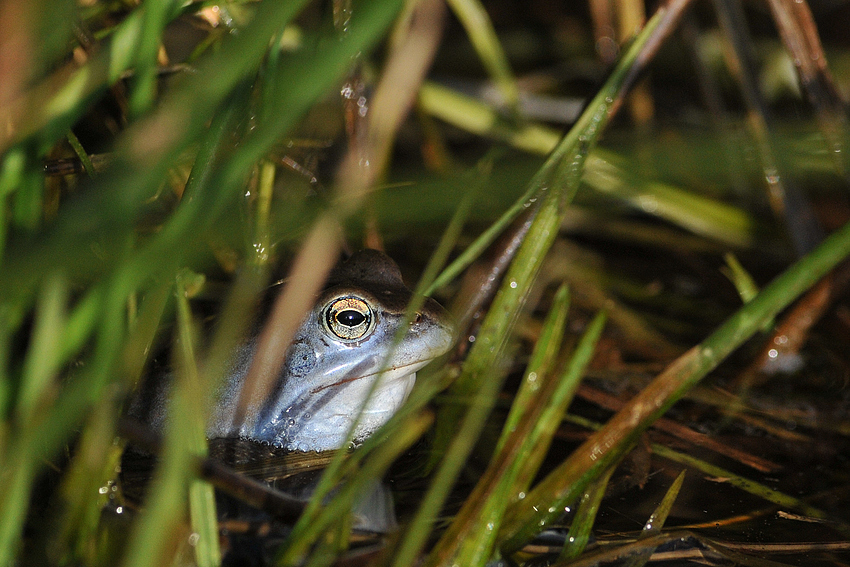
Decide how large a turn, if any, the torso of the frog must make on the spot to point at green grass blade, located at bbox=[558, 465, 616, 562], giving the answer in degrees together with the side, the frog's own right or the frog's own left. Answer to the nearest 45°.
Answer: approximately 45° to the frog's own right

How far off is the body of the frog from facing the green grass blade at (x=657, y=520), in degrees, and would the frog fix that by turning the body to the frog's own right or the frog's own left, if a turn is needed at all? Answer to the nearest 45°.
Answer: approximately 45° to the frog's own right

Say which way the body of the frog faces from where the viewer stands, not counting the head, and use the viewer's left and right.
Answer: facing to the right of the viewer
